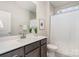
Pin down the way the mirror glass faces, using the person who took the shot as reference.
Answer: facing the viewer and to the right of the viewer

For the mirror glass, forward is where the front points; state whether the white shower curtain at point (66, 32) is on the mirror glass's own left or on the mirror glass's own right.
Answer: on the mirror glass's own left
